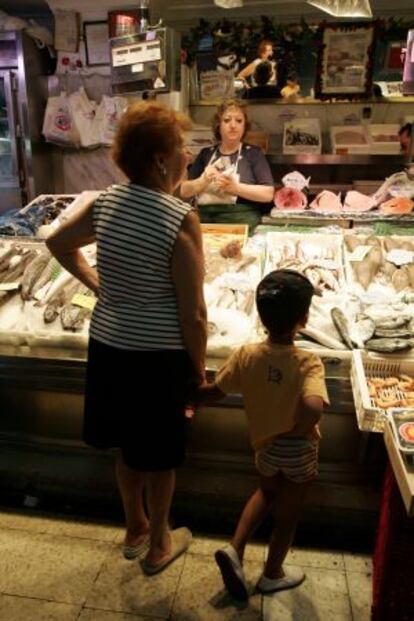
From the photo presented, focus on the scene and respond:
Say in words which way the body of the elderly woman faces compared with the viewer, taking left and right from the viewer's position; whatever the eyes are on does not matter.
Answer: facing away from the viewer and to the right of the viewer

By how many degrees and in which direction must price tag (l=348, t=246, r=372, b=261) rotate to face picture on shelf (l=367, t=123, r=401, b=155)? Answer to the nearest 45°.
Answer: approximately 180°

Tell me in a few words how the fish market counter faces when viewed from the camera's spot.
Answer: facing the viewer

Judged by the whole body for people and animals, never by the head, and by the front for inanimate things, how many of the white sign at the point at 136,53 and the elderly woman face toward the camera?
1

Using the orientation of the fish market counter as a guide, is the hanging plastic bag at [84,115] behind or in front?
behind

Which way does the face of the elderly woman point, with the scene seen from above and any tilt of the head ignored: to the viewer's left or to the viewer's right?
to the viewer's right

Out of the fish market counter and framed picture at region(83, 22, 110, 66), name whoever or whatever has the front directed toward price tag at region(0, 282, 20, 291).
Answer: the framed picture

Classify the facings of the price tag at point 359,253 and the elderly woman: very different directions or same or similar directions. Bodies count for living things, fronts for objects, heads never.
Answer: very different directions

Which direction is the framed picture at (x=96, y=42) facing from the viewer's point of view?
toward the camera
